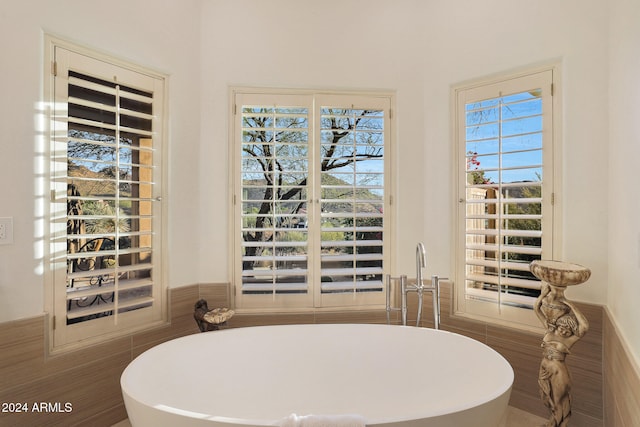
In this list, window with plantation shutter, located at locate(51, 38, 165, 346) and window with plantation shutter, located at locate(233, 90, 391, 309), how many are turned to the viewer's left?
0

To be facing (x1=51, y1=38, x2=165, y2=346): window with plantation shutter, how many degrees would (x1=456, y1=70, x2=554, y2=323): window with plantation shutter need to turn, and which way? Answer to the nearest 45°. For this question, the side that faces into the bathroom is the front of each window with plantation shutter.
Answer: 0° — it already faces it

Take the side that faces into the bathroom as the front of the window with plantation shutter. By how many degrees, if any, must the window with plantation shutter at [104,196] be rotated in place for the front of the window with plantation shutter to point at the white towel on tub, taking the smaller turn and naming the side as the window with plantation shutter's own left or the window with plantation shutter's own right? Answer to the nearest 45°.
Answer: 0° — it already faces it

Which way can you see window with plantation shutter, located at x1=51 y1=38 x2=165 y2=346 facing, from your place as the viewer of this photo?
facing the viewer and to the right of the viewer

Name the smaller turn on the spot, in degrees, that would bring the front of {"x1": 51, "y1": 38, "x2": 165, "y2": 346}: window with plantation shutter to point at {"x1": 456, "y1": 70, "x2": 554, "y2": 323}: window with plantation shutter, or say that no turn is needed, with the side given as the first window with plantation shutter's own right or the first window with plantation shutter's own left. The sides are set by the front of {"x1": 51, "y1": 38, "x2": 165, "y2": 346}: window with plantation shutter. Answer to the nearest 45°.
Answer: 0° — it already faces it

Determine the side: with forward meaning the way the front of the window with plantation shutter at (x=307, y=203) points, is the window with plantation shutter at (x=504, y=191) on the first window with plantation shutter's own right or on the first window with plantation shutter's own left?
on the first window with plantation shutter's own left

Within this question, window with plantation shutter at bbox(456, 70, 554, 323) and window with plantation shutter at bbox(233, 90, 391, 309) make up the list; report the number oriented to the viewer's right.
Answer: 0

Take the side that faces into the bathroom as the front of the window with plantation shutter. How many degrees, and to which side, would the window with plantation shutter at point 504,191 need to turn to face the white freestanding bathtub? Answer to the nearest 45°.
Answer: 0° — it already faces it

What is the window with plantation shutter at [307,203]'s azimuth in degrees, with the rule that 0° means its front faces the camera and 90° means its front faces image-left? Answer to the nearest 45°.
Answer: approximately 0°

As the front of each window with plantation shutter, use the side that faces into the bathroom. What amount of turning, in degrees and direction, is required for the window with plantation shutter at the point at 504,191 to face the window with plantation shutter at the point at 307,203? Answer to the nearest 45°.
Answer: approximately 45° to its right

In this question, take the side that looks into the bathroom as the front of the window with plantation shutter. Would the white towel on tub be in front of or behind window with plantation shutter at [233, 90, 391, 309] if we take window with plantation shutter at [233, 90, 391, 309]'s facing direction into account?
in front
